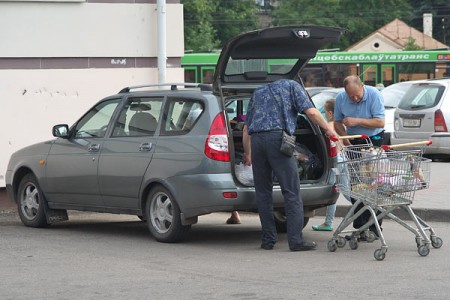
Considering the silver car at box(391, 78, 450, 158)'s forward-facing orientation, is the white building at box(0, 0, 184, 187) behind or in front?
behind

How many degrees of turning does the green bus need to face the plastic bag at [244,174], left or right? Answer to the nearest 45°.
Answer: approximately 90° to its right

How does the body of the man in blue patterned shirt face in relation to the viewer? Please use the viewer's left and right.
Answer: facing away from the viewer and to the right of the viewer

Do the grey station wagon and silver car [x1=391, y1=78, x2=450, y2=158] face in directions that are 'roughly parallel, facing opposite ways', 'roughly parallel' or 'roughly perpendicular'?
roughly perpendicular

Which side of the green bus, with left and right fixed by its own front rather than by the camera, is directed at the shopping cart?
right

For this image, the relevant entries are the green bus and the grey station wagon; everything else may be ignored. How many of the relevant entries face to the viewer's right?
1

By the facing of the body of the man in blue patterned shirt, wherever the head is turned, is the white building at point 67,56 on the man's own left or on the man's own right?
on the man's own left

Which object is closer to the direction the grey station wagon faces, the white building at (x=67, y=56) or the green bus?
the white building
